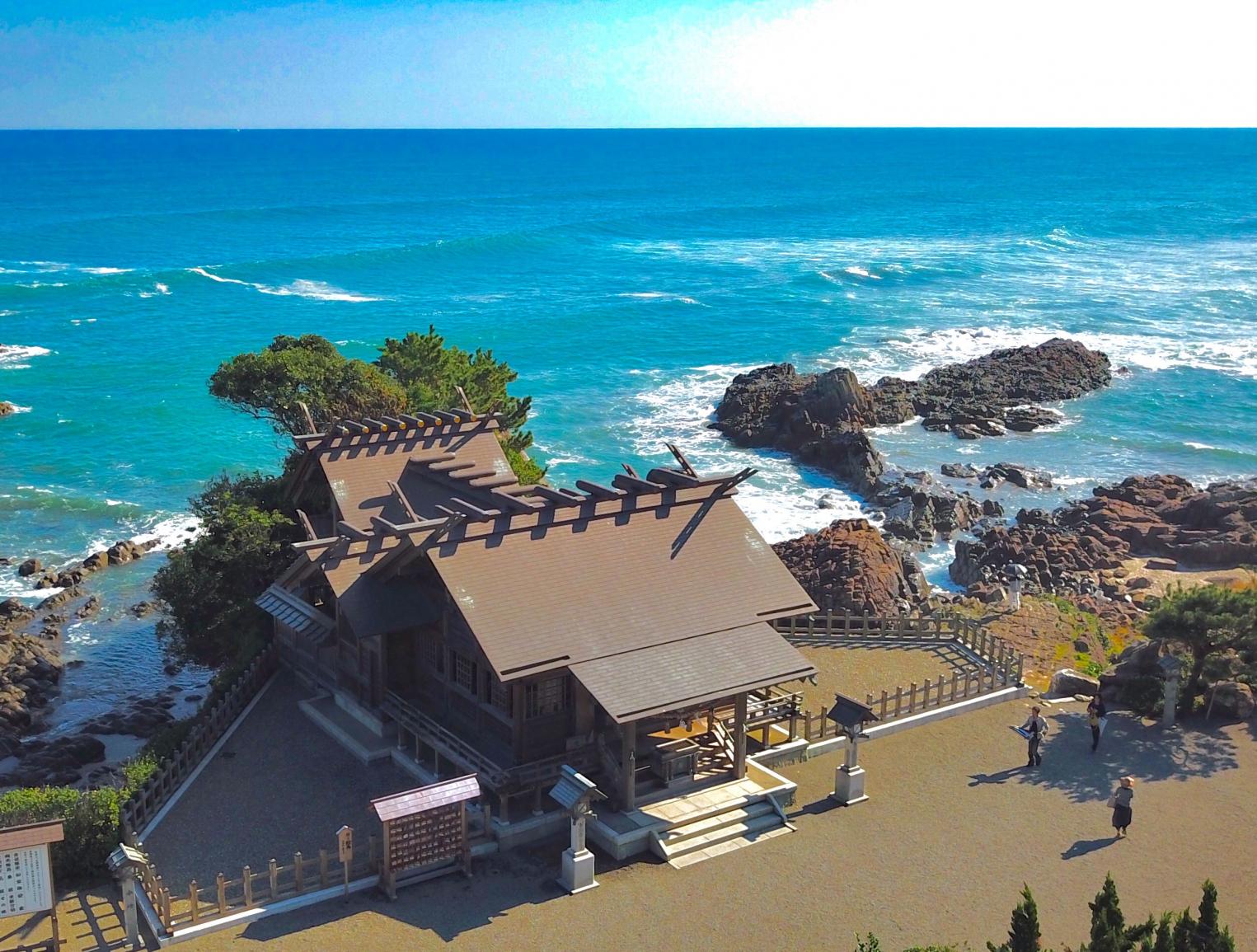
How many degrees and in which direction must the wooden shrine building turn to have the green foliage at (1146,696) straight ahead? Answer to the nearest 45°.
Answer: approximately 45° to its left

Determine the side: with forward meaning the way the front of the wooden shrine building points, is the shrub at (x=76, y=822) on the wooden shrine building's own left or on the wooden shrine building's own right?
on the wooden shrine building's own right

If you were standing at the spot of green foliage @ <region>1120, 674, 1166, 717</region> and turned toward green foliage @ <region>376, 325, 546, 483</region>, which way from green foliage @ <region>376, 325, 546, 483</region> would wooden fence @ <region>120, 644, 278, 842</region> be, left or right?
left

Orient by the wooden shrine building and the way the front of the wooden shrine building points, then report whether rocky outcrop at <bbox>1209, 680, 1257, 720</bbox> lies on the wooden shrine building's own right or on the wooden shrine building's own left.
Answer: on the wooden shrine building's own left

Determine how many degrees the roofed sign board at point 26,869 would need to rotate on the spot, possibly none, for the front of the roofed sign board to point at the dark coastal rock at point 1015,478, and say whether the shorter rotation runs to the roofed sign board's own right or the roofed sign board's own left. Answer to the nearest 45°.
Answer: approximately 135° to the roofed sign board's own left

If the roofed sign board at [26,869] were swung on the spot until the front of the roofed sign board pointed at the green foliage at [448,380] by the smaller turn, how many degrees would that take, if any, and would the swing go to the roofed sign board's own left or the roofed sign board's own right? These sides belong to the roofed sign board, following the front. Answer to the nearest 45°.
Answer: approximately 135° to the roofed sign board's own left

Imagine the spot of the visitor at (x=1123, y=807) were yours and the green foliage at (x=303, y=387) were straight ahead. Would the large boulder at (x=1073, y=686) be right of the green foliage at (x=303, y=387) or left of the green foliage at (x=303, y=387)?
right

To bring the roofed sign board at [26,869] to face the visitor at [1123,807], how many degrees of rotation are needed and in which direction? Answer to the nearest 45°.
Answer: approximately 90° to its left

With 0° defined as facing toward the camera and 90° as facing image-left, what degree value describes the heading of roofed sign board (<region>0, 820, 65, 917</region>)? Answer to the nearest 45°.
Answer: approximately 0°

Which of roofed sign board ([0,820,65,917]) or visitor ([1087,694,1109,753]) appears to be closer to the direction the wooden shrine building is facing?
the visitor

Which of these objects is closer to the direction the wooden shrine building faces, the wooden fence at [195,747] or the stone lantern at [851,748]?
the stone lantern

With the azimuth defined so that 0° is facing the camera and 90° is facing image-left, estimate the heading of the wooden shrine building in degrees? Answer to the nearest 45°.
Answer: approximately 315°

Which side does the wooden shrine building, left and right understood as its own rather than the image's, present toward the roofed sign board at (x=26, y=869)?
right

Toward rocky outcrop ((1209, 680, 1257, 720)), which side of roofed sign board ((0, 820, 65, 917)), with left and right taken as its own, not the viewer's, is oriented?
left
